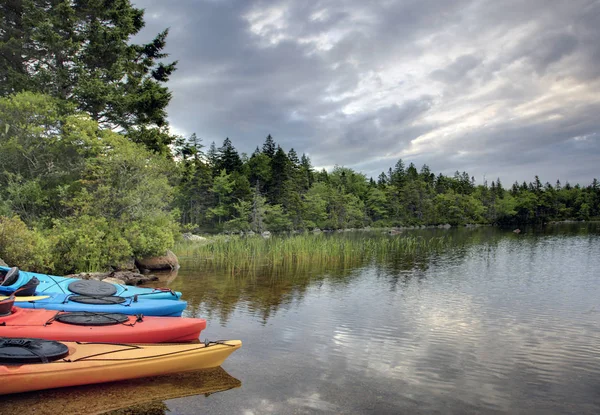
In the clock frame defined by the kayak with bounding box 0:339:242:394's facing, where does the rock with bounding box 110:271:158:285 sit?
The rock is roughly at 9 o'clock from the kayak.

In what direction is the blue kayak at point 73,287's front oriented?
to the viewer's right

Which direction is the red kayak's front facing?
to the viewer's right

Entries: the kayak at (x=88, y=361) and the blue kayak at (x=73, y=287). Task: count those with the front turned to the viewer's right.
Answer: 2

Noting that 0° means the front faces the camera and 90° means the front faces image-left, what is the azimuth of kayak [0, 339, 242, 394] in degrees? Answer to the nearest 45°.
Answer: approximately 270°

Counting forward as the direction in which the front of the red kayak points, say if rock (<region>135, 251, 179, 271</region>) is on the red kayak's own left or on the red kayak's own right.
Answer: on the red kayak's own left

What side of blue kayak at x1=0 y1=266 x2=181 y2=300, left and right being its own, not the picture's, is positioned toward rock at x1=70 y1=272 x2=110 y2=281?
left

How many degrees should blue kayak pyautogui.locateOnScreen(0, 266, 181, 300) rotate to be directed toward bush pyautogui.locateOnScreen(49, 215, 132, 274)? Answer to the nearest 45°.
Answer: approximately 90° to its left

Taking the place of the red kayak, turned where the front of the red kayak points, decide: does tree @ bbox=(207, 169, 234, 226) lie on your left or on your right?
on your left
